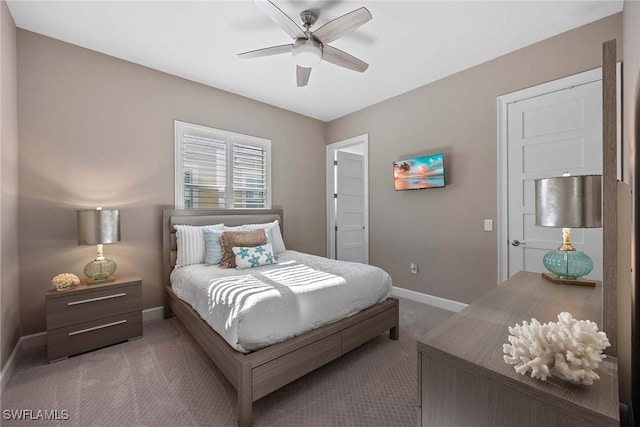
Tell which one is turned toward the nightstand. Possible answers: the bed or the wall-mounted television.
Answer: the wall-mounted television

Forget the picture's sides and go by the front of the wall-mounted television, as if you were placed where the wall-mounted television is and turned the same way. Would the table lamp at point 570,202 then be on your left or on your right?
on your left

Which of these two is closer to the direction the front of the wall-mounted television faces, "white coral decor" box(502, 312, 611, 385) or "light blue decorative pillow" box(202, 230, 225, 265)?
the light blue decorative pillow

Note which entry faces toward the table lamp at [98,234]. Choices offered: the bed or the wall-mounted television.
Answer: the wall-mounted television

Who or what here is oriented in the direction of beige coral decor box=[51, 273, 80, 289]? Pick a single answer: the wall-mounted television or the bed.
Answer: the wall-mounted television

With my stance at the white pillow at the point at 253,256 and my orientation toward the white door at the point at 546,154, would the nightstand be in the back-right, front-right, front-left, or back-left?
back-right

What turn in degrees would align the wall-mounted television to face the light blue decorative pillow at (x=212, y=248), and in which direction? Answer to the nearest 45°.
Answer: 0° — it already faces it

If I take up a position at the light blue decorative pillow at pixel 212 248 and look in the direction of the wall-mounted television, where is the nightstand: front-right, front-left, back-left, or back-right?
back-right

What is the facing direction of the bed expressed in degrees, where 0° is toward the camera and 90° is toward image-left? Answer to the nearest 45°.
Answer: approximately 315°

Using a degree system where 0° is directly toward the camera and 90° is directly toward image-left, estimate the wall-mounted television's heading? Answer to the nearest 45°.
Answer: approximately 45°

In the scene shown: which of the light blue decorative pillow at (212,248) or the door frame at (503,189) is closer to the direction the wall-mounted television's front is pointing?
the light blue decorative pillow
